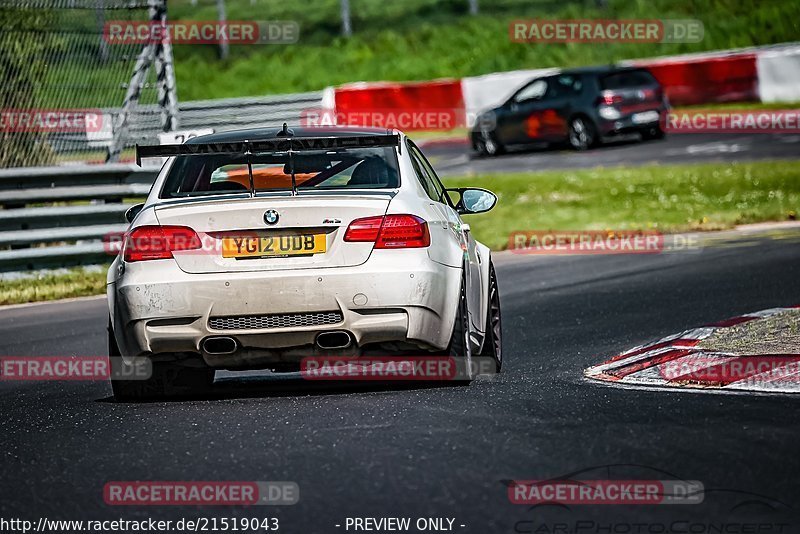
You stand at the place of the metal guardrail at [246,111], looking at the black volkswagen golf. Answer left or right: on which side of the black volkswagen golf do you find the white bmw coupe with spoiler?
right

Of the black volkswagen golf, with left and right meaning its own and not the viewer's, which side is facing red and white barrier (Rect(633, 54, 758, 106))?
right

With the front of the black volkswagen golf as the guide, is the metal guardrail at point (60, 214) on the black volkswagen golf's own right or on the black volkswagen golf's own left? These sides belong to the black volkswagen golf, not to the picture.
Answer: on the black volkswagen golf's own left

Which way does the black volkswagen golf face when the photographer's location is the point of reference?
facing away from the viewer and to the left of the viewer

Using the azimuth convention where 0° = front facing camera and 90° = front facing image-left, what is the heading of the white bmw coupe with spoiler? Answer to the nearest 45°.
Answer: approximately 180°
